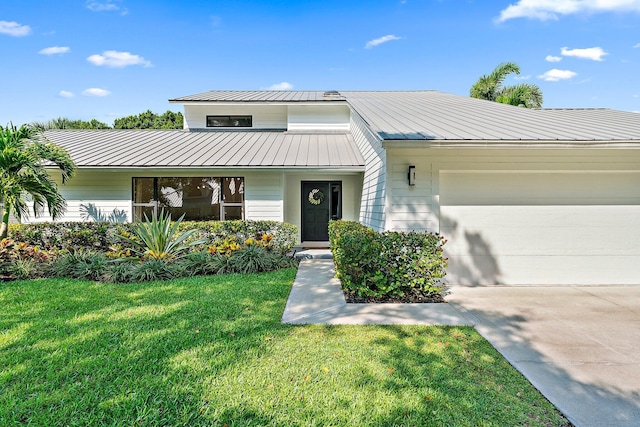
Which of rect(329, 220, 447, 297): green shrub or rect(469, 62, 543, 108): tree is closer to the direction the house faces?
the green shrub

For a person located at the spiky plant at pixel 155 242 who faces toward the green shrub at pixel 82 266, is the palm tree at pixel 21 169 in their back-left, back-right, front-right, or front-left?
front-right

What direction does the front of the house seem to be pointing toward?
toward the camera

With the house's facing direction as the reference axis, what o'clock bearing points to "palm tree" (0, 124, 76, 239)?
The palm tree is roughly at 3 o'clock from the house.

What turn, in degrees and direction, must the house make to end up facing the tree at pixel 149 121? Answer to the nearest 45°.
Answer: approximately 135° to its right

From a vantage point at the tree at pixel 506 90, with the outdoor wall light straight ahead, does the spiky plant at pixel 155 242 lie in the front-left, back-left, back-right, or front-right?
front-right

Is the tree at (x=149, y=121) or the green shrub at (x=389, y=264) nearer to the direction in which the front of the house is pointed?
the green shrub
